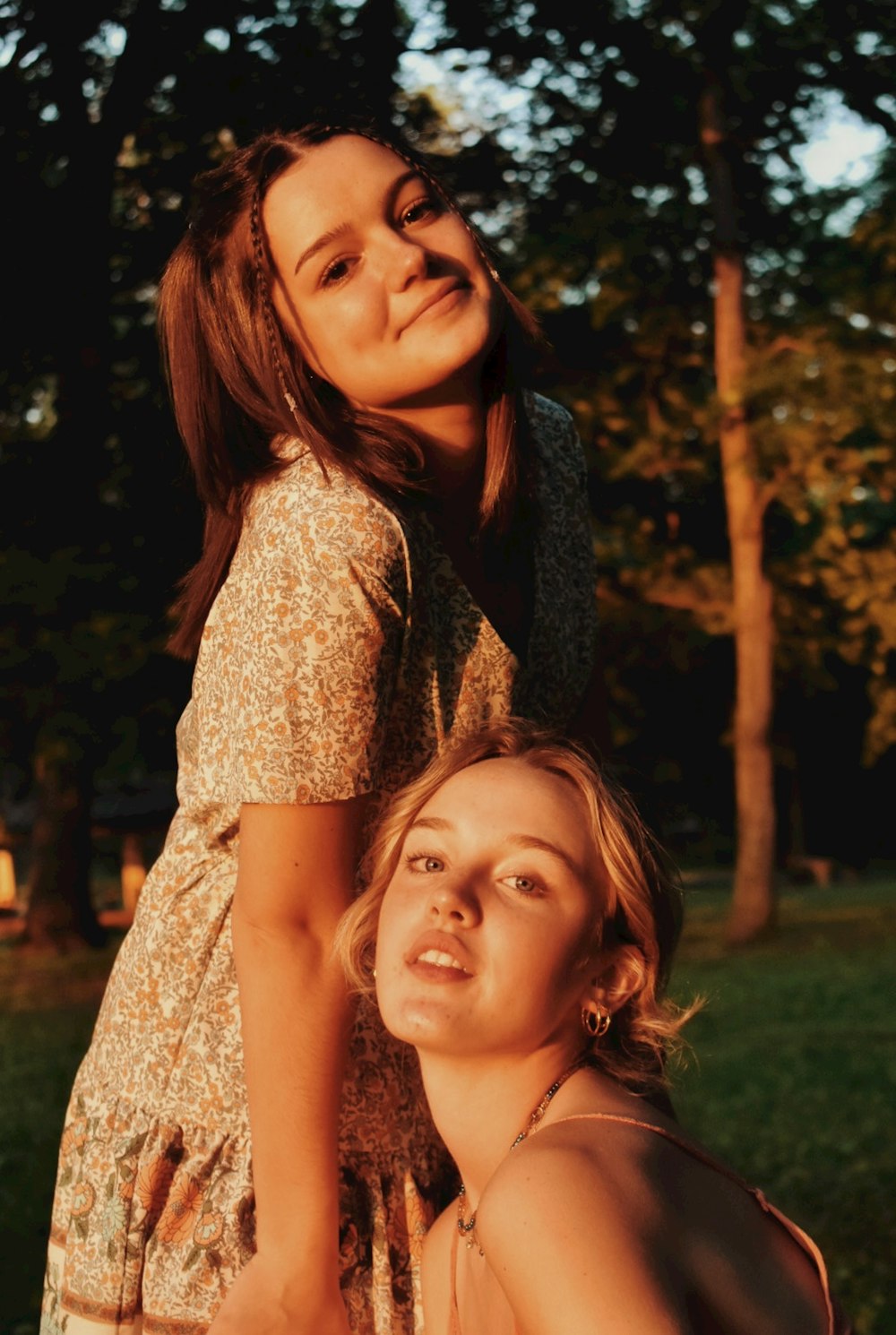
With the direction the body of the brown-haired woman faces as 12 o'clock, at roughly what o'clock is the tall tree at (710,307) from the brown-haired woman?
The tall tree is roughly at 8 o'clock from the brown-haired woman.

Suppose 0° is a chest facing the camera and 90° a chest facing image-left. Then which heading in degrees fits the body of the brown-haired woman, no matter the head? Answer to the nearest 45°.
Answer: approximately 315°

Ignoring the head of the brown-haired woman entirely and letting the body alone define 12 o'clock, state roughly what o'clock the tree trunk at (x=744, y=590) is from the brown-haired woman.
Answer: The tree trunk is roughly at 8 o'clock from the brown-haired woman.

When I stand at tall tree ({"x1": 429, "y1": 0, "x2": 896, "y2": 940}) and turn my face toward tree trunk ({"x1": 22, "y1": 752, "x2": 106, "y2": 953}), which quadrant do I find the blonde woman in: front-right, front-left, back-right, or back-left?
front-left

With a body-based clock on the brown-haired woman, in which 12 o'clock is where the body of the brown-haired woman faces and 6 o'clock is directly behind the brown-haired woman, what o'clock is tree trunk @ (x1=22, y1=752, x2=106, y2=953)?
The tree trunk is roughly at 7 o'clock from the brown-haired woman.
